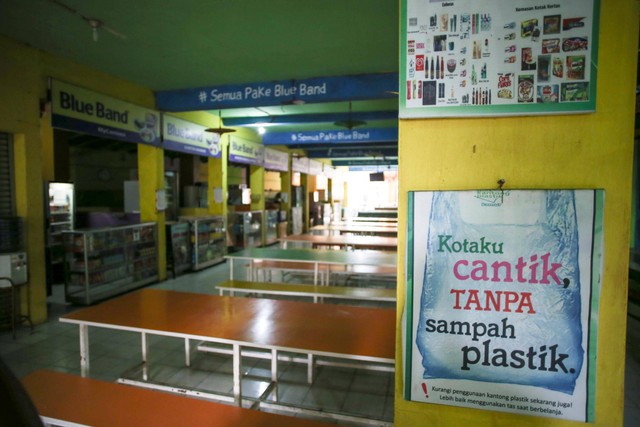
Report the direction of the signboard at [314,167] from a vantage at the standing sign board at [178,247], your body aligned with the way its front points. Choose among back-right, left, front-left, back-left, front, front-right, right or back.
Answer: left

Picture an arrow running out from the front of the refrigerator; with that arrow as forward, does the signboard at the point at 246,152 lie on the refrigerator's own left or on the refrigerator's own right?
on the refrigerator's own left

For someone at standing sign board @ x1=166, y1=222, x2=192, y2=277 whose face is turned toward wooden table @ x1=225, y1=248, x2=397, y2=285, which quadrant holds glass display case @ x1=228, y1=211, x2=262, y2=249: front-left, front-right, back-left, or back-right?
back-left

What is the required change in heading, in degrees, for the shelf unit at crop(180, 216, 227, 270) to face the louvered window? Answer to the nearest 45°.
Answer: approximately 90° to its right

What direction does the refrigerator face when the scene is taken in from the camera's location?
facing the viewer and to the right of the viewer

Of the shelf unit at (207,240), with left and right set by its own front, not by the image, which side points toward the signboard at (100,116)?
right

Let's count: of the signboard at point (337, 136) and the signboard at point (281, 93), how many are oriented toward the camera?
2

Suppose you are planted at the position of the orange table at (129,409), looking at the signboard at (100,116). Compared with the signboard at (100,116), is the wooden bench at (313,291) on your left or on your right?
right

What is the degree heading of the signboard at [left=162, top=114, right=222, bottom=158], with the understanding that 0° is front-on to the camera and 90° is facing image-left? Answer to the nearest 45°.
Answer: approximately 315°

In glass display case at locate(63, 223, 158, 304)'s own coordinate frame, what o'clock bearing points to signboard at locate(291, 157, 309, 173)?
The signboard is roughly at 9 o'clock from the glass display case.

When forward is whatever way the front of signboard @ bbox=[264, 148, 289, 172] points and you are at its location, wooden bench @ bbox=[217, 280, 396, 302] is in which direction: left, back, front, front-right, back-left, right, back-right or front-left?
front-right

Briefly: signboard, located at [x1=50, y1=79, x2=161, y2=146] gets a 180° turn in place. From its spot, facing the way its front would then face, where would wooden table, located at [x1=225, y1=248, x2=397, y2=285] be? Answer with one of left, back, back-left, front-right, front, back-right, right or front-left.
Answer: back

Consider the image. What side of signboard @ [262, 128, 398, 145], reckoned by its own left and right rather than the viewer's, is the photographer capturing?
front

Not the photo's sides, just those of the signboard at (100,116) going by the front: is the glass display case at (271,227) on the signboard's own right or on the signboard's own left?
on the signboard's own left

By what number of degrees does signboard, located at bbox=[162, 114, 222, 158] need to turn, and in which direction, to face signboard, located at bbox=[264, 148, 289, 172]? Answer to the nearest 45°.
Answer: approximately 90° to its left
